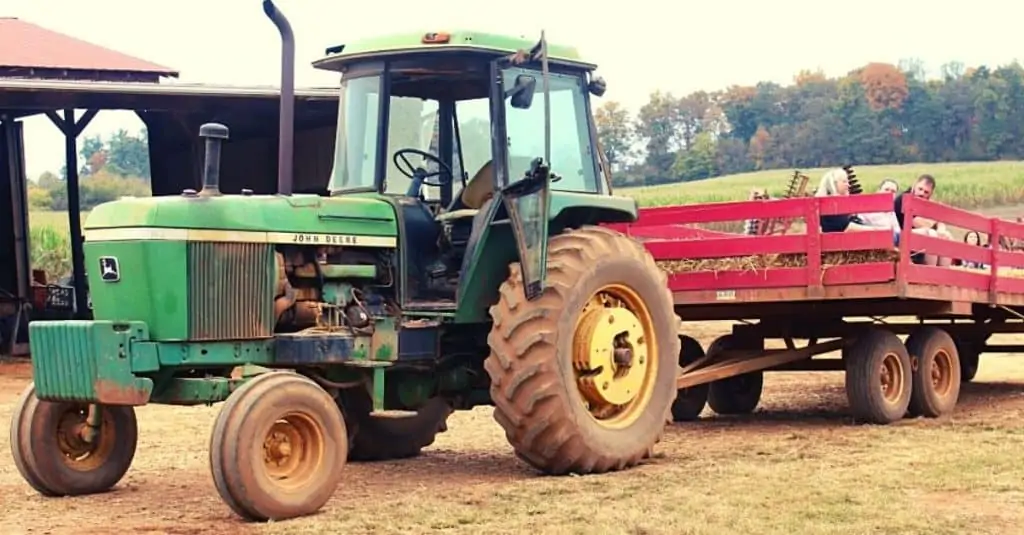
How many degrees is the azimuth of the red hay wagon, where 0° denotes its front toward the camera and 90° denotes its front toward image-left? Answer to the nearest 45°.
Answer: approximately 45°

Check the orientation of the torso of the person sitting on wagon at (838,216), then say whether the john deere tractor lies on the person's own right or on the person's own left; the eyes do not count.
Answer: on the person's own right

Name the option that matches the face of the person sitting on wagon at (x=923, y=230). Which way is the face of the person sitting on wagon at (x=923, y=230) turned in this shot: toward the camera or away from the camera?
toward the camera

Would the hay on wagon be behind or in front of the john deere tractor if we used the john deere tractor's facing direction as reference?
behind

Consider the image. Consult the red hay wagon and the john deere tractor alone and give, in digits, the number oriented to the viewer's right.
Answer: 0

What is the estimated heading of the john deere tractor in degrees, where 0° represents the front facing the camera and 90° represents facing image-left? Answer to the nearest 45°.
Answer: approximately 45°

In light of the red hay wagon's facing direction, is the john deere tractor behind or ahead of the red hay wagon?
ahead

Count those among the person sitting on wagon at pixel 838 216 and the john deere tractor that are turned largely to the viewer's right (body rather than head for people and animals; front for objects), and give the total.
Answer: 1

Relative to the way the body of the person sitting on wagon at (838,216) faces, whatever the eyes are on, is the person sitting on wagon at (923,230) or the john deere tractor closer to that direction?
the person sitting on wagon

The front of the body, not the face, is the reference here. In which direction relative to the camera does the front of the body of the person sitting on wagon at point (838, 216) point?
to the viewer's right

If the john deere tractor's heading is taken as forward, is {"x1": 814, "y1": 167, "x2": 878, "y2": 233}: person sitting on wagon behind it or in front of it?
behind
